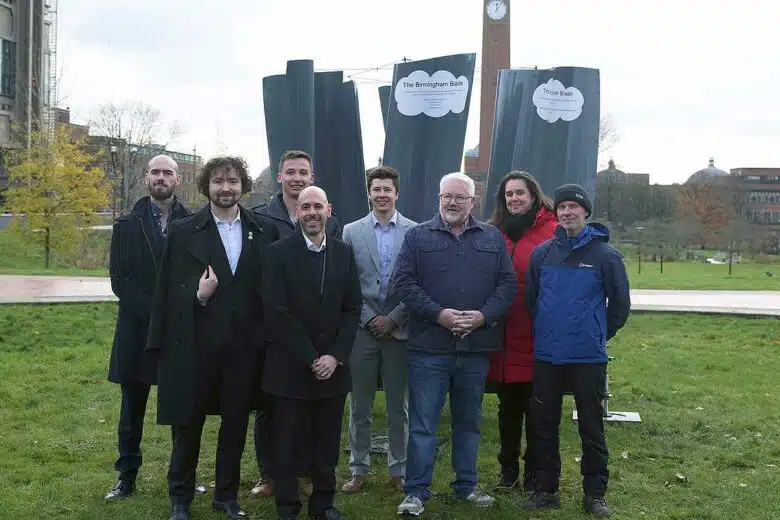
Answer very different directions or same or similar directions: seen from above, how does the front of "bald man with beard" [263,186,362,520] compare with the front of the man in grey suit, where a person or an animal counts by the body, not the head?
same or similar directions

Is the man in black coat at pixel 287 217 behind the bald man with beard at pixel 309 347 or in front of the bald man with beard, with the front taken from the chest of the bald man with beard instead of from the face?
behind

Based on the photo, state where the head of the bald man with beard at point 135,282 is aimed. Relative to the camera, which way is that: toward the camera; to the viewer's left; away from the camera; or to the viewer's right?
toward the camera

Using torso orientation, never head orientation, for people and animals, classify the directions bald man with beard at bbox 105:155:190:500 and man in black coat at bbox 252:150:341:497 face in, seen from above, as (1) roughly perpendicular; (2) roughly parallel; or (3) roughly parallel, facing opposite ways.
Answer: roughly parallel

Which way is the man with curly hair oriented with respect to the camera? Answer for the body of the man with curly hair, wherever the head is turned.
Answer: toward the camera

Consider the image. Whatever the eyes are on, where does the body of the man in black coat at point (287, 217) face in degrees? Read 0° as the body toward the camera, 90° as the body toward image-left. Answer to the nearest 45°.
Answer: approximately 0°

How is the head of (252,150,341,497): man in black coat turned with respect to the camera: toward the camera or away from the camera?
toward the camera

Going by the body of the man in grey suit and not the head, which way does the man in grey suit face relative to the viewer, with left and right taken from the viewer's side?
facing the viewer

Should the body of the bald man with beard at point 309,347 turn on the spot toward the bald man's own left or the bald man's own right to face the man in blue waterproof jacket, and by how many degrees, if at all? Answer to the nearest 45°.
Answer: approximately 90° to the bald man's own left

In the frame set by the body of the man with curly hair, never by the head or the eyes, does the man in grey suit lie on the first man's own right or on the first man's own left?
on the first man's own left

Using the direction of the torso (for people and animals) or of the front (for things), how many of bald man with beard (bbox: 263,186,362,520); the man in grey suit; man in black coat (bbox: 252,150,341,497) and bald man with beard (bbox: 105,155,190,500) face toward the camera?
4

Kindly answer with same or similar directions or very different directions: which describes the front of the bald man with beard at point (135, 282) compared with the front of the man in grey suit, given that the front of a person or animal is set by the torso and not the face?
same or similar directions

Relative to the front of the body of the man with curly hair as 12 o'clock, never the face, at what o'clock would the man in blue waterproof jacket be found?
The man in blue waterproof jacket is roughly at 9 o'clock from the man with curly hair.

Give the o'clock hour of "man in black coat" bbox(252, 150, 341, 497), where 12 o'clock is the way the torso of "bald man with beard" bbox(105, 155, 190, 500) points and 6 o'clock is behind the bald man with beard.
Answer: The man in black coat is roughly at 9 o'clock from the bald man with beard.

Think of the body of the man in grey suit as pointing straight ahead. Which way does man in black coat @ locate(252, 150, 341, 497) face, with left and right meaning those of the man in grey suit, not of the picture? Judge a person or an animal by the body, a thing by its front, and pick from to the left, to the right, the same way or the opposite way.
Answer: the same way

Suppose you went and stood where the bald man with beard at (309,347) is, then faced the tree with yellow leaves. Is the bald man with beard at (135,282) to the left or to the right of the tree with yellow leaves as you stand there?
left

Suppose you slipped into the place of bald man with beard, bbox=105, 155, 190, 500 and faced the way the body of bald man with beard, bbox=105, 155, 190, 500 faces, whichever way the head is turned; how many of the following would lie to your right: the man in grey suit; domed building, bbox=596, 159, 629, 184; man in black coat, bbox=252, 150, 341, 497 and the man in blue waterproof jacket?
0

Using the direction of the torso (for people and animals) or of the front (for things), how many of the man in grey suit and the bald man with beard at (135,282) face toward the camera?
2
